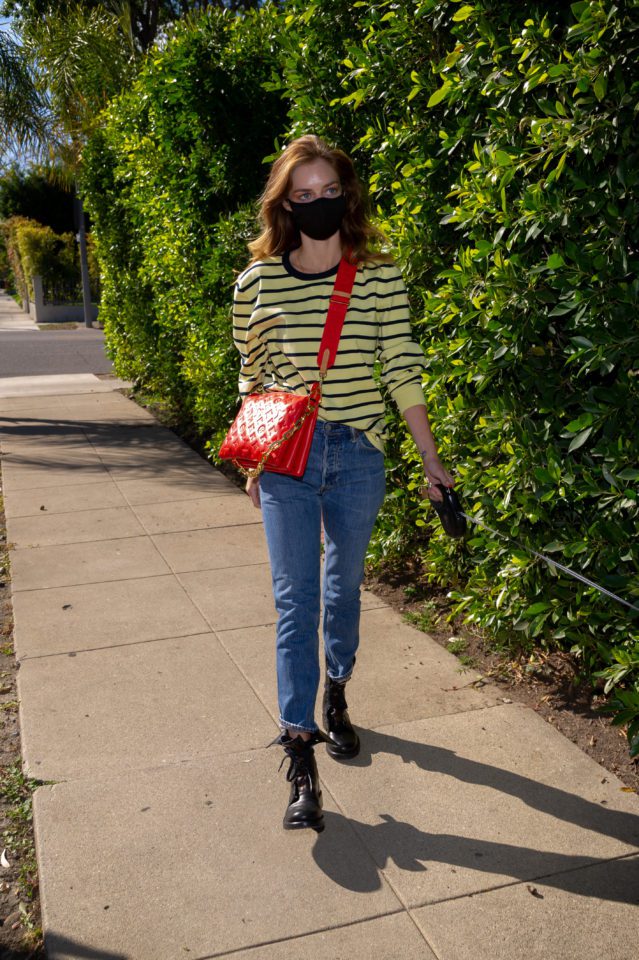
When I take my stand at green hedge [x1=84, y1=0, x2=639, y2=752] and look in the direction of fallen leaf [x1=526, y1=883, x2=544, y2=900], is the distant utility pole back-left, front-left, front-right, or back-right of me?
back-right

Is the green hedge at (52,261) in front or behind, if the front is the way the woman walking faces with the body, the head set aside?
behind

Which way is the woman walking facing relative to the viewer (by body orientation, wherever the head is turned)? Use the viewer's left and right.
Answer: facing the viewer

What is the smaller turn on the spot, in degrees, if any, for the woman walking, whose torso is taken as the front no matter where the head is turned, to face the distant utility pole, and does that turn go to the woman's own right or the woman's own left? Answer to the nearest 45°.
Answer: approximately 180°
